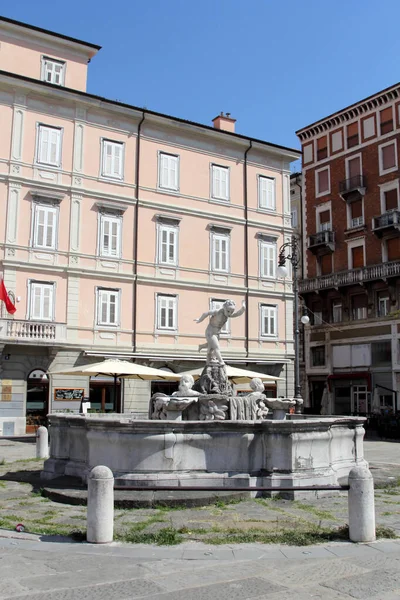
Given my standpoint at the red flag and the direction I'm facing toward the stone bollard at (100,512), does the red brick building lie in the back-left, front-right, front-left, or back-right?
back-left

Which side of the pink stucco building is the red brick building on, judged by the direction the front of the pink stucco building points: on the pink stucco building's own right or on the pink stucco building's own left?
on the pink stucco building's own left

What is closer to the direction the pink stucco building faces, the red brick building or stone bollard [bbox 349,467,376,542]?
the stone bollard

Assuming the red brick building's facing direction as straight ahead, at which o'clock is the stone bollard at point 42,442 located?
The stone bollard is roughly at 11 o'clock from the red brick building.

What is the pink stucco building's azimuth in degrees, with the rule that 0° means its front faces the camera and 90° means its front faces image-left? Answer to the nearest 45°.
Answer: approximately 315°

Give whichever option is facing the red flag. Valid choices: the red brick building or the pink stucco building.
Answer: the red brick building

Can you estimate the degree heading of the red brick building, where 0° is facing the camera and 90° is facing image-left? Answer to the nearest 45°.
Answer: approximately 45°

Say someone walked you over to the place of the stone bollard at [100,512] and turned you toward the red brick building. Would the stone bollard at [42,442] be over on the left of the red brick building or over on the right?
left

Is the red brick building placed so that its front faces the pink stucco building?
yes

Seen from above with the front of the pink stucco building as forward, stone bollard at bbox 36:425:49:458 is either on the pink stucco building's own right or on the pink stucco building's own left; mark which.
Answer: on the pink stucco building's own right
